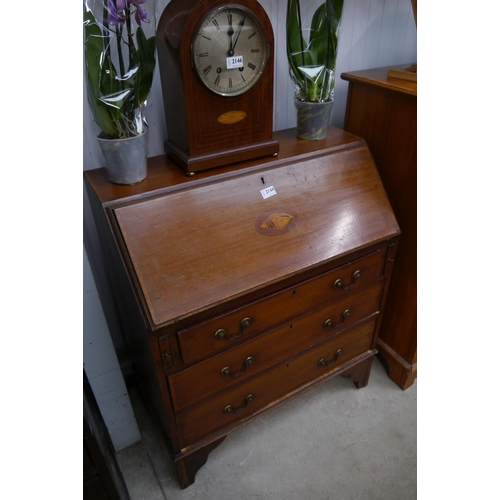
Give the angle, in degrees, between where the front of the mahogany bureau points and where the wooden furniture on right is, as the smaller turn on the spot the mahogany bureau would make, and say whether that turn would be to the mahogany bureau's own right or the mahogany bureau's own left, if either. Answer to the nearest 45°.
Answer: approximately 90° to the mahogany bureau's own left

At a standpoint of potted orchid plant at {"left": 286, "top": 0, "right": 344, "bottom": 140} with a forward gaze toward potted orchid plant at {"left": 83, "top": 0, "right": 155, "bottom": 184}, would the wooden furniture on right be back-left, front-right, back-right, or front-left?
back-left

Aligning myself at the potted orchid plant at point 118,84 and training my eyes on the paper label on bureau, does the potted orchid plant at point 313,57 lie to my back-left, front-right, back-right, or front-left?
front-left

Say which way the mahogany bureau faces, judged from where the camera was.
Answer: facing the viewer and to the right of the viewer

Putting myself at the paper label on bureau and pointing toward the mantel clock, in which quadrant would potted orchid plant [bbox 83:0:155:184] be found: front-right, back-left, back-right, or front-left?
front-left

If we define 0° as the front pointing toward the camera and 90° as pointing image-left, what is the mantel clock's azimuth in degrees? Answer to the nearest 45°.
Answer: approximately 315°

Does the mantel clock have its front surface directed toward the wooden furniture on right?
no
